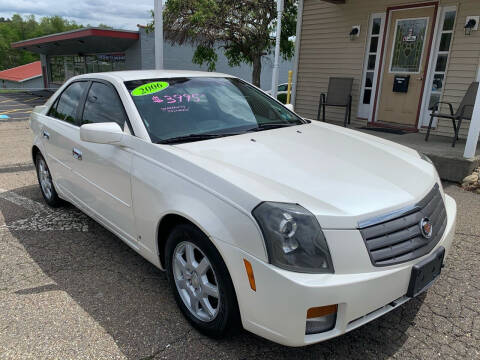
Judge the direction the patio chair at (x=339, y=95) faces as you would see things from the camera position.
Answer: facing the viewer and to the left of the viewer

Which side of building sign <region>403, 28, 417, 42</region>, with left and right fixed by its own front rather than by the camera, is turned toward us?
front

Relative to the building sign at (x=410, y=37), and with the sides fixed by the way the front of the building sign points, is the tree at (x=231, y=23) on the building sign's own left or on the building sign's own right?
on the building sign's own right

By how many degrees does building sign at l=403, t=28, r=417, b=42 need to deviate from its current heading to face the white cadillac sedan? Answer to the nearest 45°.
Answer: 0° — it already faces it

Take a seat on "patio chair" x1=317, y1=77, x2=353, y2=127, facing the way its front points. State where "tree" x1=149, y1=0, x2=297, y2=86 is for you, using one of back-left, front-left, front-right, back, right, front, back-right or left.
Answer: right

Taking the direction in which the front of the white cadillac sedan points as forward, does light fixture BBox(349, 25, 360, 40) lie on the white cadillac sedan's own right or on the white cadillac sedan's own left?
on the white cadillac sedan's own left

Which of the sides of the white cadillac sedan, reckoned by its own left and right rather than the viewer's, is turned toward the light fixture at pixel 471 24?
left

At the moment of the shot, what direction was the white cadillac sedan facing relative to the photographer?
facing the viewer and to the right of the viewer

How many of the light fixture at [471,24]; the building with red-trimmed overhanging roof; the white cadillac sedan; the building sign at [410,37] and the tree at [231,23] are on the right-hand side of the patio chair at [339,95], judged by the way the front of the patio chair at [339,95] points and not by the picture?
2

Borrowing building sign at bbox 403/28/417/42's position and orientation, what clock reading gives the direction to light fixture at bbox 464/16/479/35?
The light fixture is roughly at 10 o'clock from the building sign.

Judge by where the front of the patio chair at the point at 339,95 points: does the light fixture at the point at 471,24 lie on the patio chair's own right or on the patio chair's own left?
on the patio chair's own left

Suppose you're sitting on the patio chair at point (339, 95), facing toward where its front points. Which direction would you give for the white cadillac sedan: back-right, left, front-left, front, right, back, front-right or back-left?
front-left

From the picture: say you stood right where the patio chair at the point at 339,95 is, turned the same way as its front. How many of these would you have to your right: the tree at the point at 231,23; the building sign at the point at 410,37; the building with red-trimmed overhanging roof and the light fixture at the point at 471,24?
2
